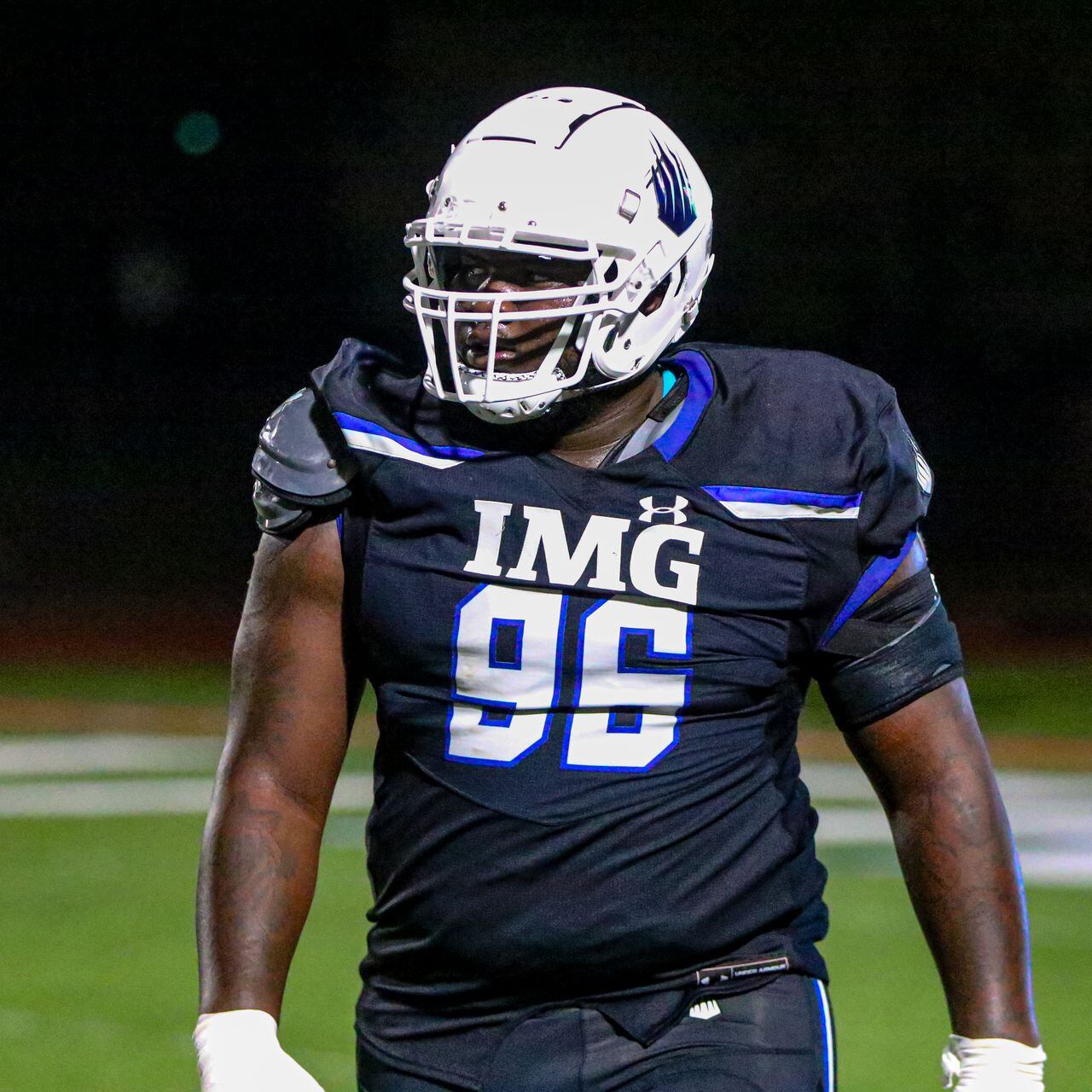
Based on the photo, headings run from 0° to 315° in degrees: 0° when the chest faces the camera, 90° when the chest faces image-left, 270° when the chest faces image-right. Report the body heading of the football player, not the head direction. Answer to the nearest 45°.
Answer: approximately 0°
